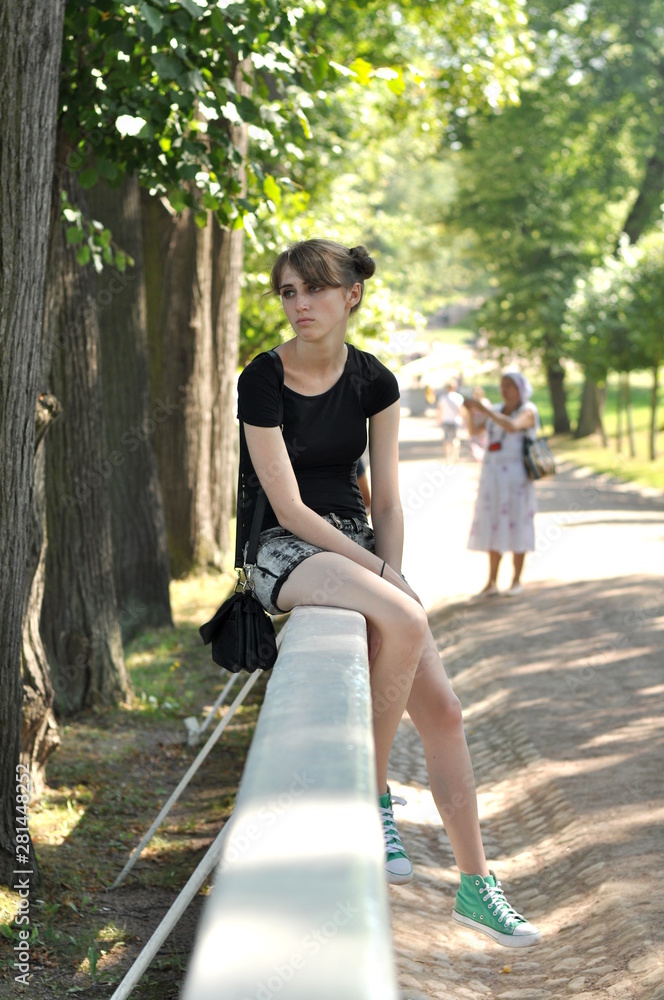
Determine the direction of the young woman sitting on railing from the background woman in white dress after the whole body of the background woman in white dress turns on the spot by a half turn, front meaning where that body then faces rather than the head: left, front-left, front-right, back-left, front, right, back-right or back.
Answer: back-right

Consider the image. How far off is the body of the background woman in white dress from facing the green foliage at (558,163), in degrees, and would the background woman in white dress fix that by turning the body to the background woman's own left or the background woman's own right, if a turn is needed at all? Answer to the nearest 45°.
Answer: approximately 135° to the background woman's own right

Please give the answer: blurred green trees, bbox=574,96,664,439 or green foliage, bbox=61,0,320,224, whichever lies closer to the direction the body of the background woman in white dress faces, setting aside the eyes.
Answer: the green foliage

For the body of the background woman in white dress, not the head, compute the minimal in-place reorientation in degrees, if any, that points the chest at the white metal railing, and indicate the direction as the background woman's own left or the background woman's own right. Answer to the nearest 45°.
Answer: approximately 45° to the background woman's own left

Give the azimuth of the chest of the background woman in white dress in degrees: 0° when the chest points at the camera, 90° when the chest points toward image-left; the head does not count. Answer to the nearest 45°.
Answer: approximately 45°

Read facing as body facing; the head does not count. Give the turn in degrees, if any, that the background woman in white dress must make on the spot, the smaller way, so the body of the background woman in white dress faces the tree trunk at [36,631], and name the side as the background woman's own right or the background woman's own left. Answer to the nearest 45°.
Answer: approximately 45° to the background woman's own left

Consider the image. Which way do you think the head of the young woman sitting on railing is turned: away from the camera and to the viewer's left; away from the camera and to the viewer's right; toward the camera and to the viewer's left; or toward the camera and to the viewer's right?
toward the camera and to the viewer's left
